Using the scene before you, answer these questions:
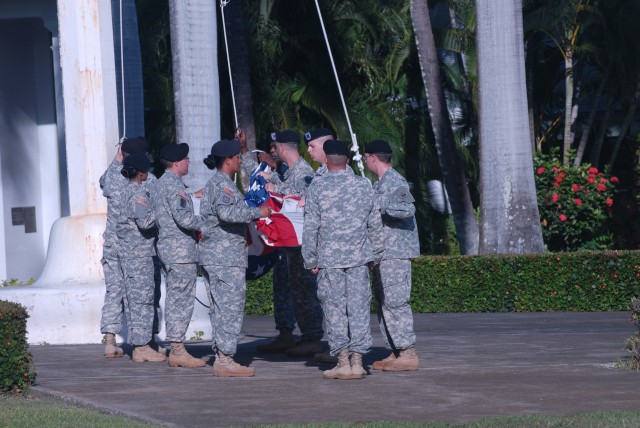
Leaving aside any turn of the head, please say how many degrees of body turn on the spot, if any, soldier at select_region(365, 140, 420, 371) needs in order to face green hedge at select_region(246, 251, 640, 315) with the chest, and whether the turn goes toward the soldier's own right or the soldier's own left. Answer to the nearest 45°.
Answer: approximately 90° to the soldier's own right

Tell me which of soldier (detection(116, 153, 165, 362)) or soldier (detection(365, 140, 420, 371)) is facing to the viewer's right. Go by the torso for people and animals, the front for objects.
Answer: soldier (detection(116, 153, 165, 362))

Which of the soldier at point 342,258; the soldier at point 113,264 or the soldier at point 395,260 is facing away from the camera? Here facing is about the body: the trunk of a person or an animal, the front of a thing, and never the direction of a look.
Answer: the soldier at point 342,258

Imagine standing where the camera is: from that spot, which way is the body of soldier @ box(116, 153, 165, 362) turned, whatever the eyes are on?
to the viewer's right

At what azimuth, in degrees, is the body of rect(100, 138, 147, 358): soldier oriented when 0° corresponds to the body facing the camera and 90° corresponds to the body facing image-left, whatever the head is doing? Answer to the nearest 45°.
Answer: approximately 270°

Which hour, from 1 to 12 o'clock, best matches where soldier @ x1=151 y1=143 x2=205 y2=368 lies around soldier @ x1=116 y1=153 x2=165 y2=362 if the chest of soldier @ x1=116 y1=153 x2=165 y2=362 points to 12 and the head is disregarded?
soldier @ x1=151 y1=143 x2=205 y2=368 is roughly at 2 o'clock from soldier @ x1=116 y1=153 x2=165 y2=362.

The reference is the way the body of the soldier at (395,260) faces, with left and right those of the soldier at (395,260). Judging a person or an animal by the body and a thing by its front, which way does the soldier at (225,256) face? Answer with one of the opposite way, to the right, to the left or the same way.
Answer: the opposite way

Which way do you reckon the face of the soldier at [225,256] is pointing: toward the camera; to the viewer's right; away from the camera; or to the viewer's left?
to the viewer's right

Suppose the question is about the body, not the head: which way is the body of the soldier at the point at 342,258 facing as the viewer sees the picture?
away from the camera

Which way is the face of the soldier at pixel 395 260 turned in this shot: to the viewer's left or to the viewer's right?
to the viewer's left

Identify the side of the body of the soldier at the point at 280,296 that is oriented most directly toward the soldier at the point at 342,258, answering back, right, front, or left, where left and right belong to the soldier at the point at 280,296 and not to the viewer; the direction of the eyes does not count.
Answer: left

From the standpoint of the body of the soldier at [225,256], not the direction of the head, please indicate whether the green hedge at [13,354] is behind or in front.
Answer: behind

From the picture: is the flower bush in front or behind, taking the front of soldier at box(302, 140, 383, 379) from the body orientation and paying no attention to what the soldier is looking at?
in front

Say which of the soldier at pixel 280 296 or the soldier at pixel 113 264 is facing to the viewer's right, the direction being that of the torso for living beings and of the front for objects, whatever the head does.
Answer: the soldier at pixel 113 264

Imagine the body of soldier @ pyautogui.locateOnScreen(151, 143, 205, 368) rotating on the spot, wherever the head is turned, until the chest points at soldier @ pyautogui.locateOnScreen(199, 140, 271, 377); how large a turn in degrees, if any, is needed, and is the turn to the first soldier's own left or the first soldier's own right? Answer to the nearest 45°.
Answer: approximately 45° to the first soldier's own right
